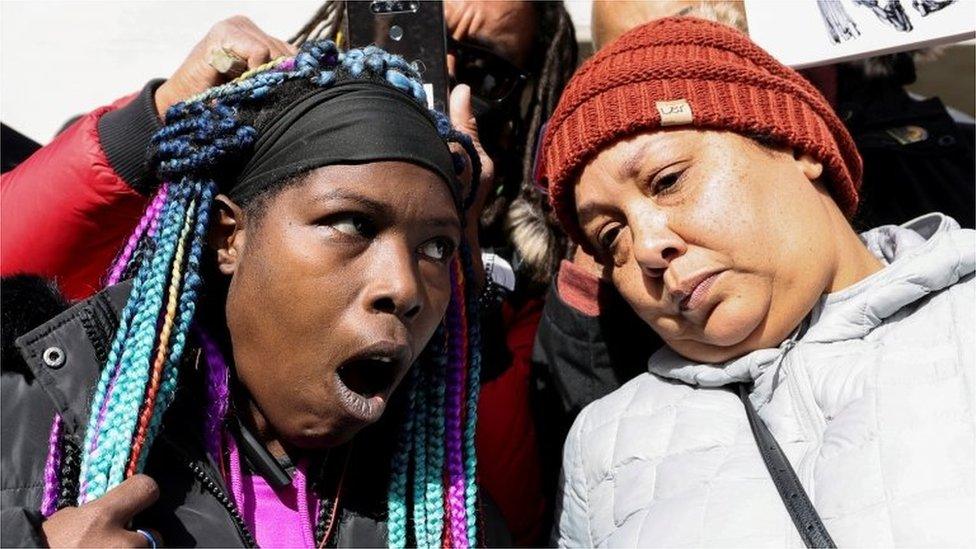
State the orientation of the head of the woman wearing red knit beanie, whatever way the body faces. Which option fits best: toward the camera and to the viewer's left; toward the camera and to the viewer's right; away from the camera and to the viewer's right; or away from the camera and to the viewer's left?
toward the camera and to the viewer's left

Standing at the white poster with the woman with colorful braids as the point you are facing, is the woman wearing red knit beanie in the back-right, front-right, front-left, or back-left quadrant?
front-left

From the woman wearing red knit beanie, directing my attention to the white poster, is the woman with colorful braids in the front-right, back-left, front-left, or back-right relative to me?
back-left

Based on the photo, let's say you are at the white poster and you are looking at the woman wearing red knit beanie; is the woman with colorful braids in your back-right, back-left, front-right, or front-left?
front-right

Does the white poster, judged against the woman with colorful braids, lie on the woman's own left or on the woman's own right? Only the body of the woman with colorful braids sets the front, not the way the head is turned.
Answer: on the woman's own left

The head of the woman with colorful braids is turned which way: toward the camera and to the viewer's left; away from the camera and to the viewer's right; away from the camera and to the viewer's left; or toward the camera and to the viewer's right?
toward the camera and to the viewer's right

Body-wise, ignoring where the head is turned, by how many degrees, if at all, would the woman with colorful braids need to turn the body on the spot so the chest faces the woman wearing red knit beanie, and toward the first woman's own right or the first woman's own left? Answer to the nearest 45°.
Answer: approximately 45° to the first woman's own left

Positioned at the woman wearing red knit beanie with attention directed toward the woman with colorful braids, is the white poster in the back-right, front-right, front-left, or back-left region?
back-right

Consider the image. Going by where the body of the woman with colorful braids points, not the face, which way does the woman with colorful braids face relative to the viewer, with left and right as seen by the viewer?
facing the viewer and to the right of the viewer
